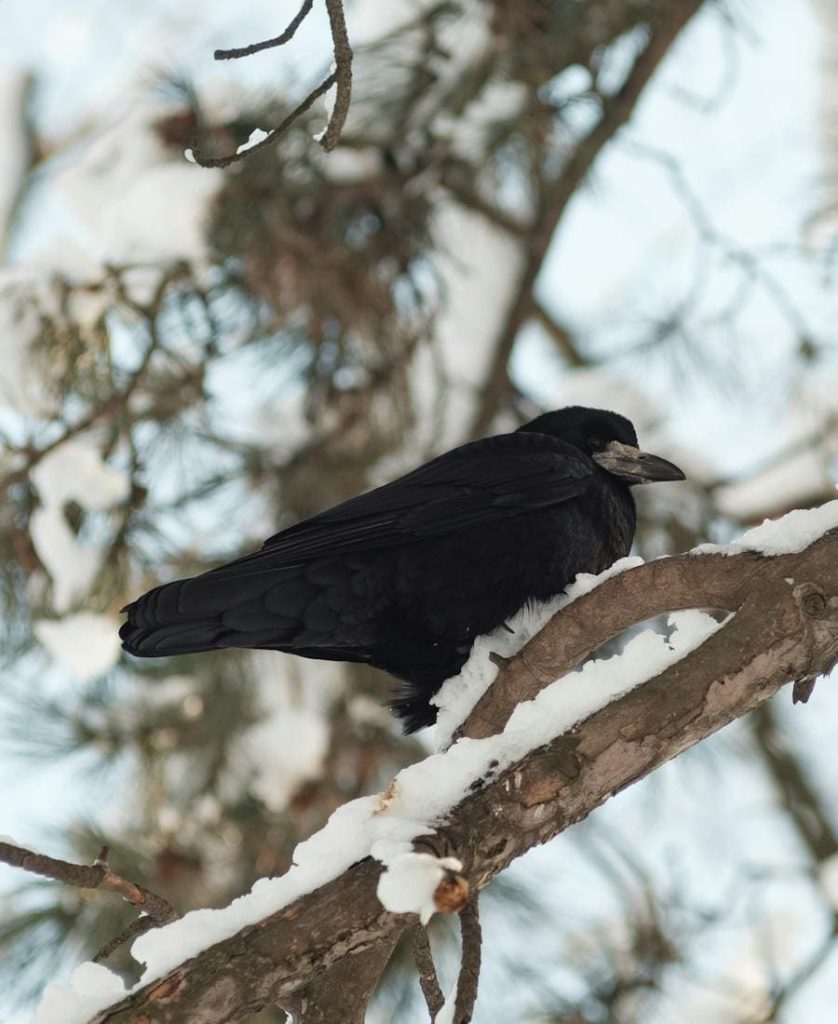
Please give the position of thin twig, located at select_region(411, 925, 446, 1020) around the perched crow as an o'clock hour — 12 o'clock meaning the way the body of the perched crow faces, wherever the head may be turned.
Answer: The thin twig is roughly at 3 o'clock from the perched crow.

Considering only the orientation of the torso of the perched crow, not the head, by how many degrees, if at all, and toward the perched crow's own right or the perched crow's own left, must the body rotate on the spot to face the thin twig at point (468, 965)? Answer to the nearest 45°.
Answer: approximately 90° to the perched crow's own right

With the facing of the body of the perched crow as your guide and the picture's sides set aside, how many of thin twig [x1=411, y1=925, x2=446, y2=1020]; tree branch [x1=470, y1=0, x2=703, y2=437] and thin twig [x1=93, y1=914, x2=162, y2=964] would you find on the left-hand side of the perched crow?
1

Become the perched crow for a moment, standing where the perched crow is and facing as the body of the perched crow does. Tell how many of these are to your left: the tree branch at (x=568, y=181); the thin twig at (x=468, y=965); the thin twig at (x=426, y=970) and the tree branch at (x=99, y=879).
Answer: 1

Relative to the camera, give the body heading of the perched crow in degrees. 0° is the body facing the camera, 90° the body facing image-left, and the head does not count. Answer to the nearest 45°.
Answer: approximately 270°

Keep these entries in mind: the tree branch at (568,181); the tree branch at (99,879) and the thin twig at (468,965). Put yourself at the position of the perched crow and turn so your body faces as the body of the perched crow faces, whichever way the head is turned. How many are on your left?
1

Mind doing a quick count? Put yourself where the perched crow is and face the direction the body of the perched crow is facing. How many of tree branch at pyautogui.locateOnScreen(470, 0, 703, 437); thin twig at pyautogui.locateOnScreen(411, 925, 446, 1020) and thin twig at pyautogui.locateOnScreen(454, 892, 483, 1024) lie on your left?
1
